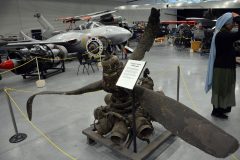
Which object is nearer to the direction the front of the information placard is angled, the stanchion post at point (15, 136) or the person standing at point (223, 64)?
the stanchion post

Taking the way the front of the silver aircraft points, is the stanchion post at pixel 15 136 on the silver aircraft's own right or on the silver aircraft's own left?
on the silver aircraft's own right

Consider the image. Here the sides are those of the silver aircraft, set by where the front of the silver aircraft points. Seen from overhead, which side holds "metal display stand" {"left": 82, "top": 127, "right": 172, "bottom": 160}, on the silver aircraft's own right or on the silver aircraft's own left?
on the silver aircraft's own right

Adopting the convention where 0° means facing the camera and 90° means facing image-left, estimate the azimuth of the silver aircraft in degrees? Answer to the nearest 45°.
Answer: approximately 315°

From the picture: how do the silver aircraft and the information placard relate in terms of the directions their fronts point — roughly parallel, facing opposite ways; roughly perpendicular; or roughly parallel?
roughly perpendicular

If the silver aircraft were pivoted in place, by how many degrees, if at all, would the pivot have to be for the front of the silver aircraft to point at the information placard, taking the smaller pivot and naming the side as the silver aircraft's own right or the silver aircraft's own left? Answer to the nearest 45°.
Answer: approximately 45° to the silver aircraft's own right
